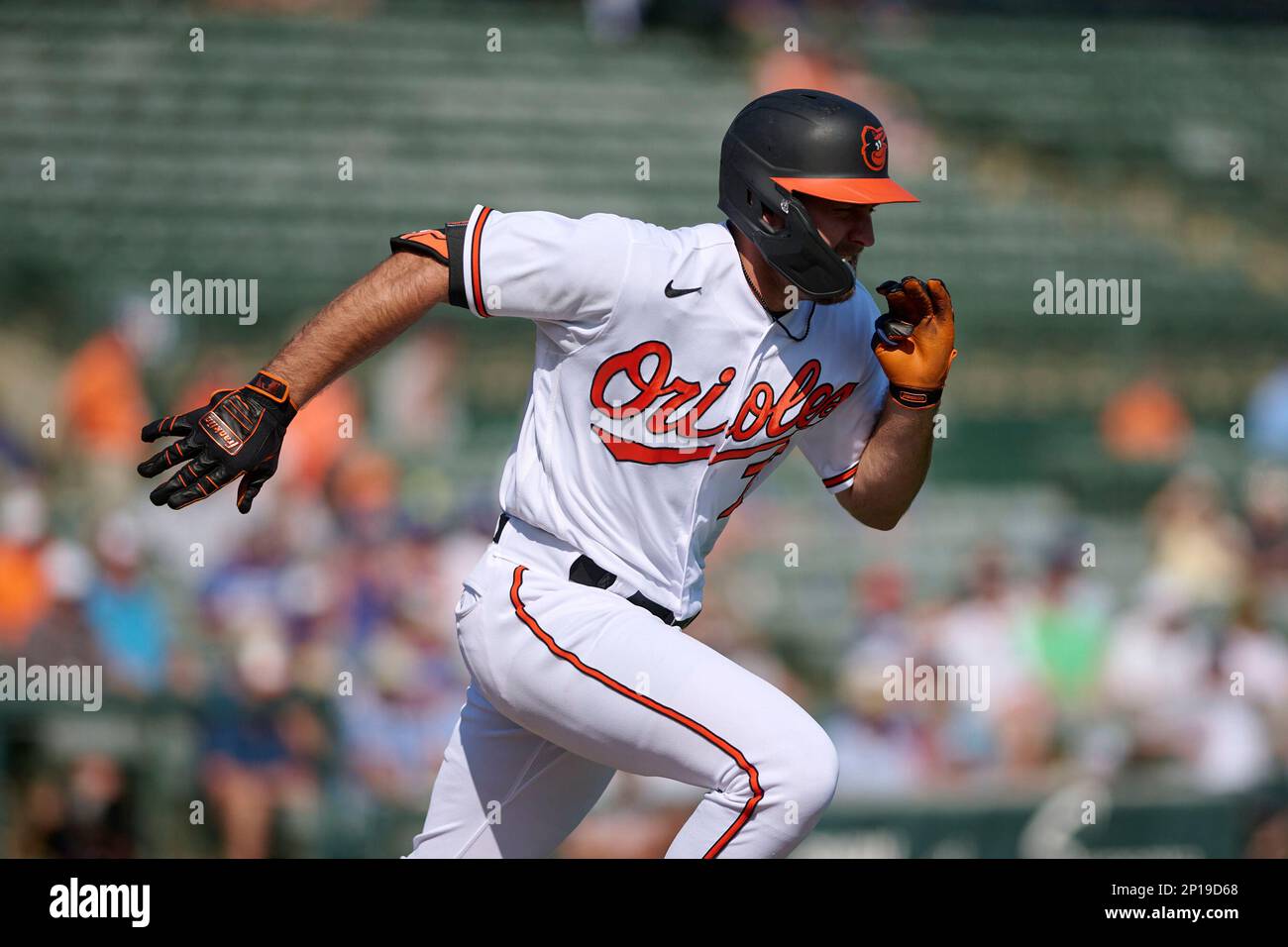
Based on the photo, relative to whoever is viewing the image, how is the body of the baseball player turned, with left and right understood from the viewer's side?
facing the viewer and to the right of the viewer

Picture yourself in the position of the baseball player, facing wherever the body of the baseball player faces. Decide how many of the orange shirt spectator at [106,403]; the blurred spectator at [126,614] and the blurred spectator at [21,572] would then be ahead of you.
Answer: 0

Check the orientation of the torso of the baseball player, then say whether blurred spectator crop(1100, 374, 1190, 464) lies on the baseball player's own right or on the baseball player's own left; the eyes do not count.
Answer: on the baseball player's own left

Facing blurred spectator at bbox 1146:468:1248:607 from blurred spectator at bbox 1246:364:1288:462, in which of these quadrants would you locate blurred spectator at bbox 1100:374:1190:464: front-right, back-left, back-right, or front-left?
front-right

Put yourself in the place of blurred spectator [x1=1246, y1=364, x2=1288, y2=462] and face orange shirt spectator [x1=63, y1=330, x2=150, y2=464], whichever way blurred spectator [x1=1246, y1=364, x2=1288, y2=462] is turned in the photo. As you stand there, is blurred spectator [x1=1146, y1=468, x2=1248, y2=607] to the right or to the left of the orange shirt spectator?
left

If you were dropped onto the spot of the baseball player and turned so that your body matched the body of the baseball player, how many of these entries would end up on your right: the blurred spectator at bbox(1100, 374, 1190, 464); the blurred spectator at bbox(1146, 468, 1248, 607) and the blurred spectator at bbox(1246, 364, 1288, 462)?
0

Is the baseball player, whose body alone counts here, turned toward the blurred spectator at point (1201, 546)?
no

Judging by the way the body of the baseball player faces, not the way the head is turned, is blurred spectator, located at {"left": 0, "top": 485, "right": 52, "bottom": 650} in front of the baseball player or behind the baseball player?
behind

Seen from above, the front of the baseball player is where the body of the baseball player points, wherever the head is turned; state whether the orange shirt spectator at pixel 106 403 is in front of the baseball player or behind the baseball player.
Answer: behind

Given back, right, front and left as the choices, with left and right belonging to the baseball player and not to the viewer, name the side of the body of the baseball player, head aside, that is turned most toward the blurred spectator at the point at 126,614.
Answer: back

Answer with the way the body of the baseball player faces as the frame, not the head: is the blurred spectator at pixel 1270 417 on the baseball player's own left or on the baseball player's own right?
on the baseball player's own left
